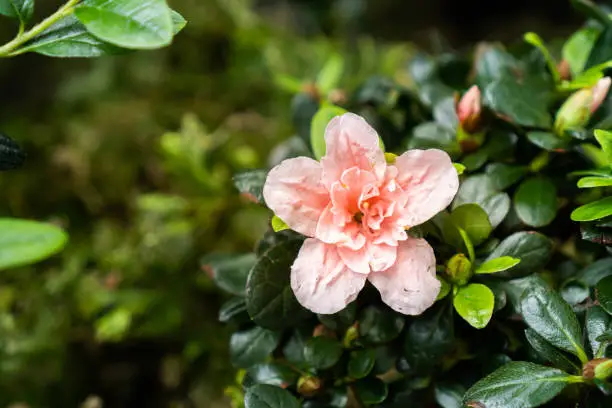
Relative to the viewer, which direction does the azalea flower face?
toward the camera
